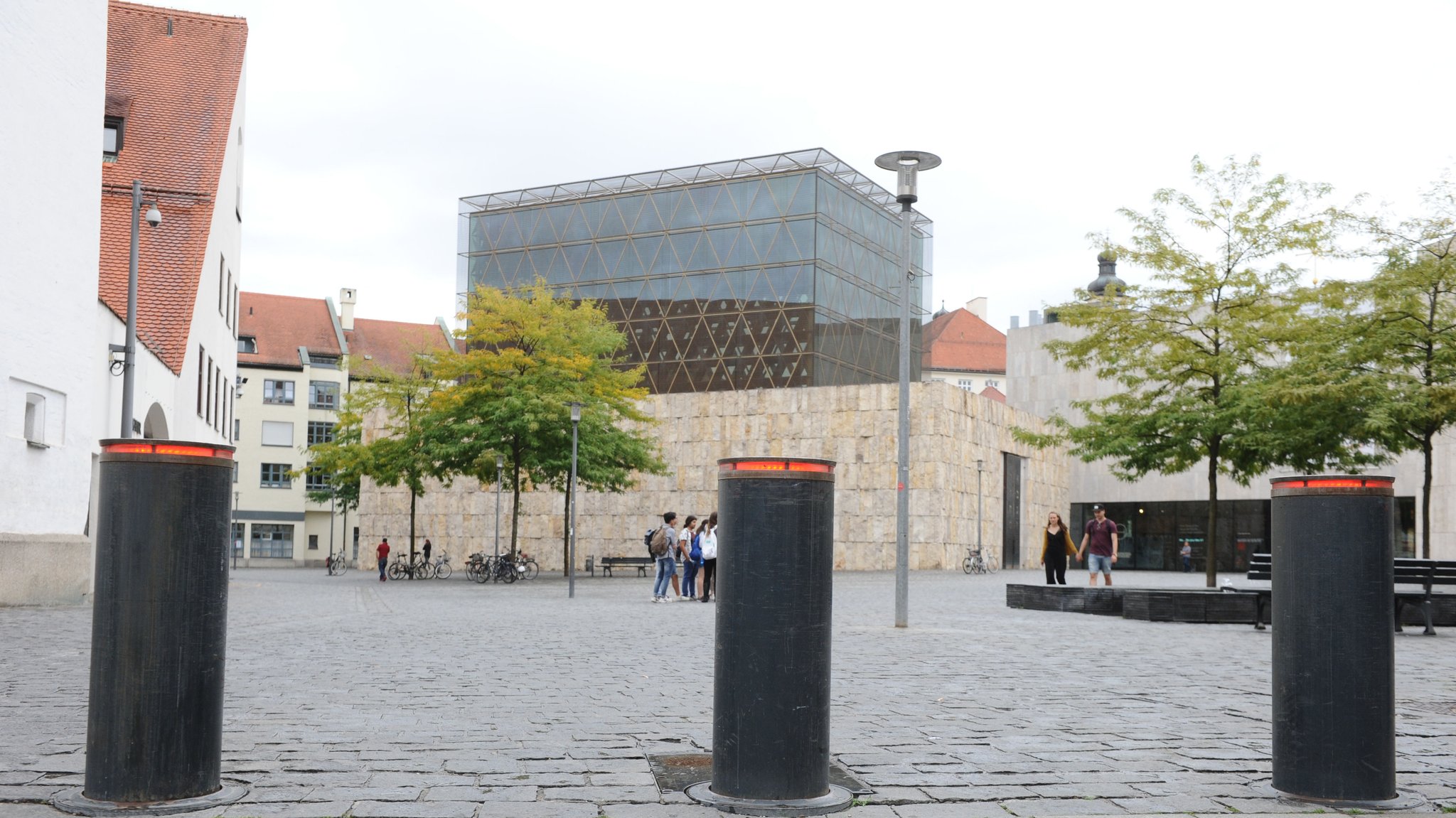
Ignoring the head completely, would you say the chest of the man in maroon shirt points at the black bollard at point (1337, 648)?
yes

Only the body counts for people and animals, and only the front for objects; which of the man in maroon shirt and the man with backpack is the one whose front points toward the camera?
the man in maroon shirt

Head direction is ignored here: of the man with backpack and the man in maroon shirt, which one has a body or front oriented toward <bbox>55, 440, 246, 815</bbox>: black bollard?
the man in maroon shirt

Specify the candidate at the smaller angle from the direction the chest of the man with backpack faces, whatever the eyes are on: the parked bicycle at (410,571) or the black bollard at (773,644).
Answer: the parked bicycle

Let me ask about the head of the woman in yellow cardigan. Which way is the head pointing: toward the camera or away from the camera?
toward the camera

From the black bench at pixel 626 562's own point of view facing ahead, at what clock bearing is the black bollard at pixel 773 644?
The black bollard is roughly at 12 o'clock from the black bench.

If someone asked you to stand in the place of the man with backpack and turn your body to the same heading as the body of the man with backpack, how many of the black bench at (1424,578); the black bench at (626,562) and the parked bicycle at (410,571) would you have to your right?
1

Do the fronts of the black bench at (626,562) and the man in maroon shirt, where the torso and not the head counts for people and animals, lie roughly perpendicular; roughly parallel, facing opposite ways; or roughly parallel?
roughly parallel

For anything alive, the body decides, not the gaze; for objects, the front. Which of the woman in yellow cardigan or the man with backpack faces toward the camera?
the woman in yellow cardigan

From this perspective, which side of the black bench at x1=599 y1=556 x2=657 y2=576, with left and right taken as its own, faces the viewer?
front

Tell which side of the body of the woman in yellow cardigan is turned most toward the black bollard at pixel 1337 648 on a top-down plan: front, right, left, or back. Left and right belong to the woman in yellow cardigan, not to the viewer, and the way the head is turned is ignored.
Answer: front

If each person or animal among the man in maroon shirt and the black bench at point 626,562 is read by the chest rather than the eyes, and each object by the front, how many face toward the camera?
2

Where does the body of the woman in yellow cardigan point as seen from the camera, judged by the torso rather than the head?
toward the camera

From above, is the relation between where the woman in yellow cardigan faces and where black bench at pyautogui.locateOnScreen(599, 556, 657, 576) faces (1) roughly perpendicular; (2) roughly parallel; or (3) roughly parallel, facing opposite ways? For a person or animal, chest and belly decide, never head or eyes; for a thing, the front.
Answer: roughly parallel

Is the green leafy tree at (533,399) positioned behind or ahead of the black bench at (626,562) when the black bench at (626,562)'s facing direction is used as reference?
ahead

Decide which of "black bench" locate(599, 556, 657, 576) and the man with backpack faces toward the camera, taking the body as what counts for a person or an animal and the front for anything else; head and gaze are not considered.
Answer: the black bench
